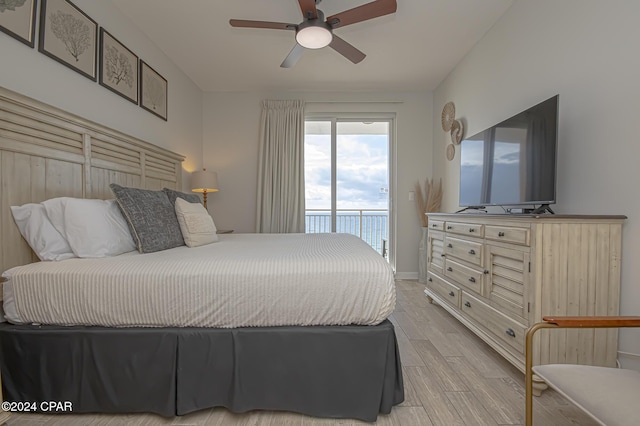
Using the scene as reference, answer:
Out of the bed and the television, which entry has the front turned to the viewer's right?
the bed

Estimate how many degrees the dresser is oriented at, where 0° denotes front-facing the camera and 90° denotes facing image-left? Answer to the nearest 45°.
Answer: approximately 45°

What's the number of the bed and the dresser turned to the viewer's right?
1

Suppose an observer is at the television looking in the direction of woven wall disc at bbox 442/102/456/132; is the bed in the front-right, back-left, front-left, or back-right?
back-left

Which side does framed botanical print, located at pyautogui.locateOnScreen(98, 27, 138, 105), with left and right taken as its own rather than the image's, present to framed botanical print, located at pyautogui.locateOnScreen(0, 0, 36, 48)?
right

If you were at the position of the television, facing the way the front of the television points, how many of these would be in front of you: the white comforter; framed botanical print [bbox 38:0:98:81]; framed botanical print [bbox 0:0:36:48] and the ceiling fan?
4

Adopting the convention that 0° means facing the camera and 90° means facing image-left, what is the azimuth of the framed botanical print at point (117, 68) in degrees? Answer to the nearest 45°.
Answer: approximately 315°

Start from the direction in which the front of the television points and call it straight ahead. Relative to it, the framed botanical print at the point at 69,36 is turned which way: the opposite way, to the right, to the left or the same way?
the opposite way

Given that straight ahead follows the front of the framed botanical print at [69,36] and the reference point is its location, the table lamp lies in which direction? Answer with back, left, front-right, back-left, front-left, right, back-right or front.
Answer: left

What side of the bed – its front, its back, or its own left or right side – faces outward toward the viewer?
right

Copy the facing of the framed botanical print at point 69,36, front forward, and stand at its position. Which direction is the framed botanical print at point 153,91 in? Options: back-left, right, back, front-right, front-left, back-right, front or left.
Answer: left
